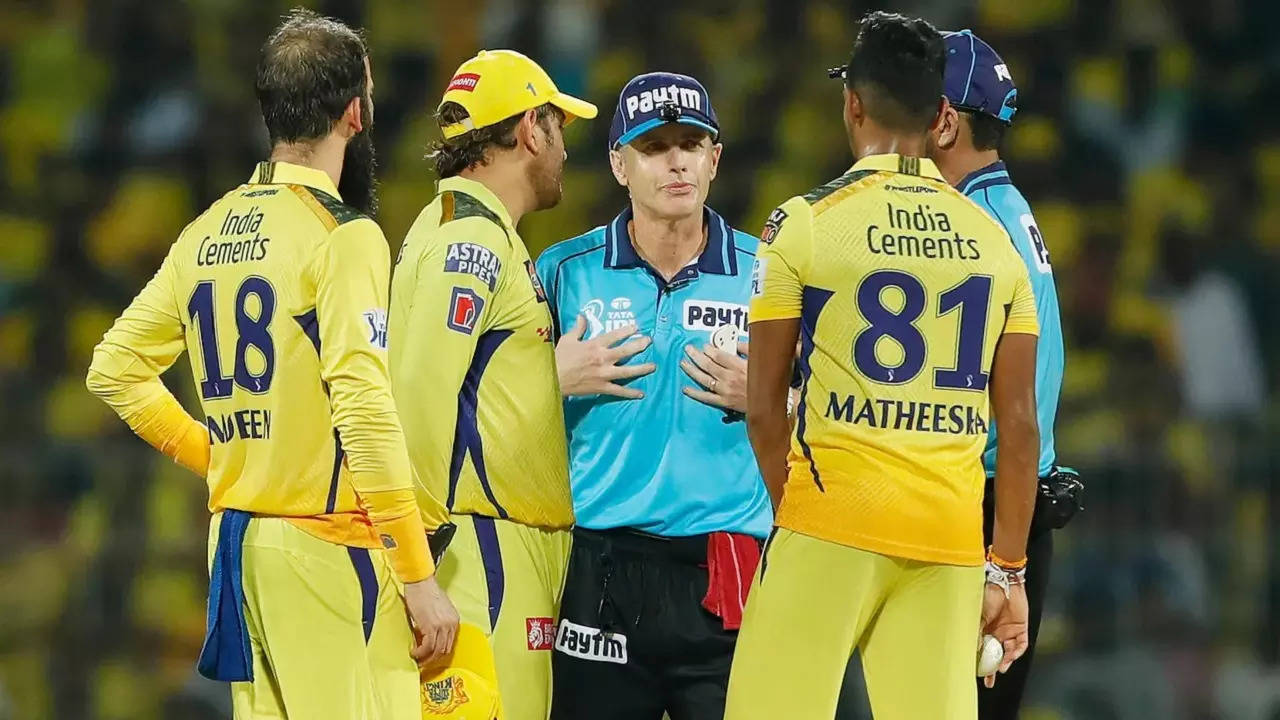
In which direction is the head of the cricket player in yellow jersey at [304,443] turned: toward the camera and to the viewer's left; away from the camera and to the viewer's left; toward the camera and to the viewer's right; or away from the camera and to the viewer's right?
away from the camera and to the viewer's right

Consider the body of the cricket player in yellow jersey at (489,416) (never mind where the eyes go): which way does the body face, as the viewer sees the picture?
to the viewer's right

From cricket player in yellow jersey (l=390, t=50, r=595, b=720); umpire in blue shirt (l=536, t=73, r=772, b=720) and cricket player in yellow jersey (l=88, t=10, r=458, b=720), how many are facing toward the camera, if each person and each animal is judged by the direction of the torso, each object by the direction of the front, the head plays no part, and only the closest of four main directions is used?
1

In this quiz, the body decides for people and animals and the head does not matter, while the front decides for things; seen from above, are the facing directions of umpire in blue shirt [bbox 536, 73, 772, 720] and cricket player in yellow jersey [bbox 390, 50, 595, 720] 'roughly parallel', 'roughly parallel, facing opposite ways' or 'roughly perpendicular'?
roughly perpendicular

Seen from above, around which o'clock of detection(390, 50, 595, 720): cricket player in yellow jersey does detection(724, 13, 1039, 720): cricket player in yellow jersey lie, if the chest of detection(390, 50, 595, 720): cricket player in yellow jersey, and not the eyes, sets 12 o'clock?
detection(724, 13, 1039, 720): cricket player in yellow jersey is roughly at 1 o'clock from detection(390, 50, 595, 720): cricket player in yellow jersey.

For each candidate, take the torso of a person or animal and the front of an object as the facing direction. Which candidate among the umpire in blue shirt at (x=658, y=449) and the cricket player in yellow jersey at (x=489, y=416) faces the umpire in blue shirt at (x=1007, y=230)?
the cricket player in yellow jersey

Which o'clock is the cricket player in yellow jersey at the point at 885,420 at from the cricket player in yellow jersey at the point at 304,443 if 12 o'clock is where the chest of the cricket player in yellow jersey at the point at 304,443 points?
the cricket player in yellow jersey at the point at 885,420 is roughly at 2 o'clock from the cricket player in yellow jersey at the point at 304,443.

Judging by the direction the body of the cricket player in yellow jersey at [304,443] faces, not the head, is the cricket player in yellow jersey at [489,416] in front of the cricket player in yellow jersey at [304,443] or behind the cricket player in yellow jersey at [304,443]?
in front

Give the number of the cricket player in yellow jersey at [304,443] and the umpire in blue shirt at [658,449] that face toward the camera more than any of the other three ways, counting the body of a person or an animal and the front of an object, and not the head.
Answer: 1

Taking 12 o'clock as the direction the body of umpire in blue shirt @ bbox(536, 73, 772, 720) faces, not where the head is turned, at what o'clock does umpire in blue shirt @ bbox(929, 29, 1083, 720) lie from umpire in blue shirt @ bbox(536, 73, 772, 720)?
umpire in blue shirt @ bbox(929, 29, 1083, 720) is roughly at 9 o'clock from umpire in blue shirt @ bbox(536, 73, 772, 720).

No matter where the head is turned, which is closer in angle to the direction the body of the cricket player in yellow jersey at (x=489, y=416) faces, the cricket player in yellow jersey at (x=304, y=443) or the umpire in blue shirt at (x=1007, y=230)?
the umpire in blue shirt

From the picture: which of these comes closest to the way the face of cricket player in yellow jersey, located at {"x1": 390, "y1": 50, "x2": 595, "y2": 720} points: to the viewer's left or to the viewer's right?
to the viewer's right

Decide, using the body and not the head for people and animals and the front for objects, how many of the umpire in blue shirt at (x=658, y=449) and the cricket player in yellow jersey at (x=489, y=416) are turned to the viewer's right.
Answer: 1

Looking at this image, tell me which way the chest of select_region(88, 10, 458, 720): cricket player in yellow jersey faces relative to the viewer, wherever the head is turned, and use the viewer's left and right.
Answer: facing away from the viewer and to the right of the viewer

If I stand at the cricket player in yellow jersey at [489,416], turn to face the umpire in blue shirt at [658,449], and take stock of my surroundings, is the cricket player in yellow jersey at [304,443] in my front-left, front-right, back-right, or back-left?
back-right
